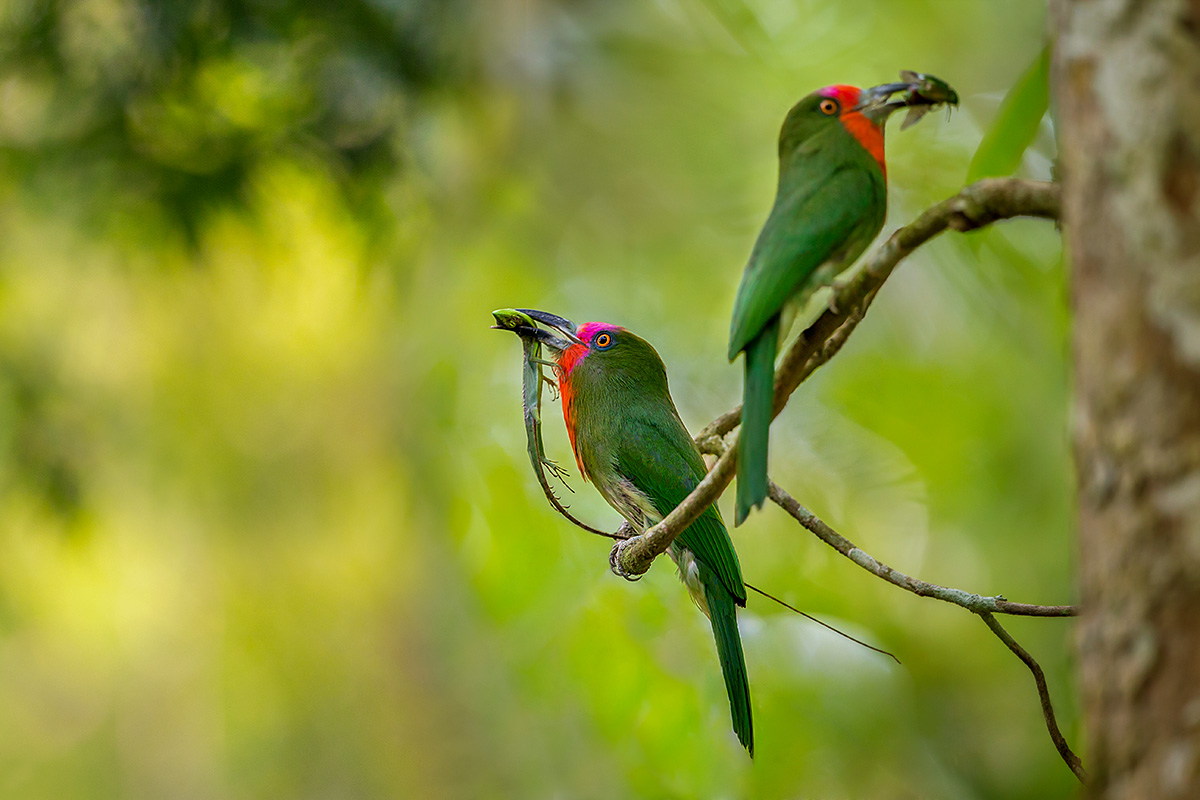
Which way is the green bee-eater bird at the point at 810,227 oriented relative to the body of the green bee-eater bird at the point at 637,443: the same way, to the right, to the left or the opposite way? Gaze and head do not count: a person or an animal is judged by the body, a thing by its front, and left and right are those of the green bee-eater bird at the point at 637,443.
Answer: the opposite way

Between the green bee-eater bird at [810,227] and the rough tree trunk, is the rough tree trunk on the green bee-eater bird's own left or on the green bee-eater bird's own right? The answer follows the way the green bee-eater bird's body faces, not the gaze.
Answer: on the green bee-eater bird's own right

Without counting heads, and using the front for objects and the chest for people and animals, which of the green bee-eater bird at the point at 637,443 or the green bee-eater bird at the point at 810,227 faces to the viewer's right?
the green bee-eater bird at the point at 810,227

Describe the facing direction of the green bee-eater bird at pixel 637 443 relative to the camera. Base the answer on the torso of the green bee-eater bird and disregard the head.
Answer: to the viewer's left

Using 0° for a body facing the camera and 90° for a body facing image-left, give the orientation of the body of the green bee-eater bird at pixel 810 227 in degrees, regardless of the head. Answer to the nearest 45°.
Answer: approximately 270°

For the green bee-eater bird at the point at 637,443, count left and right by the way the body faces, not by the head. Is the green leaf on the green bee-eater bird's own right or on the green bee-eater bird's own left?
on the green bee-eater bird's own right

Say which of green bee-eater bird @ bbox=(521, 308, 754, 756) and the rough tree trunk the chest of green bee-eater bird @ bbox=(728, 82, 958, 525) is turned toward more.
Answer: the rough tree trunk

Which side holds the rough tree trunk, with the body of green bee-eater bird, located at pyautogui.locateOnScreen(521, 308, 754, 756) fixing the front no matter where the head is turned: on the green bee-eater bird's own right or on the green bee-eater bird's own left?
on the green bee-eater bird's own left

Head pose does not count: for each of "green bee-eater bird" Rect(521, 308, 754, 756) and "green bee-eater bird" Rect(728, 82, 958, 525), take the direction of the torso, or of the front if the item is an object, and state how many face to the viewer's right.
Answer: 1
